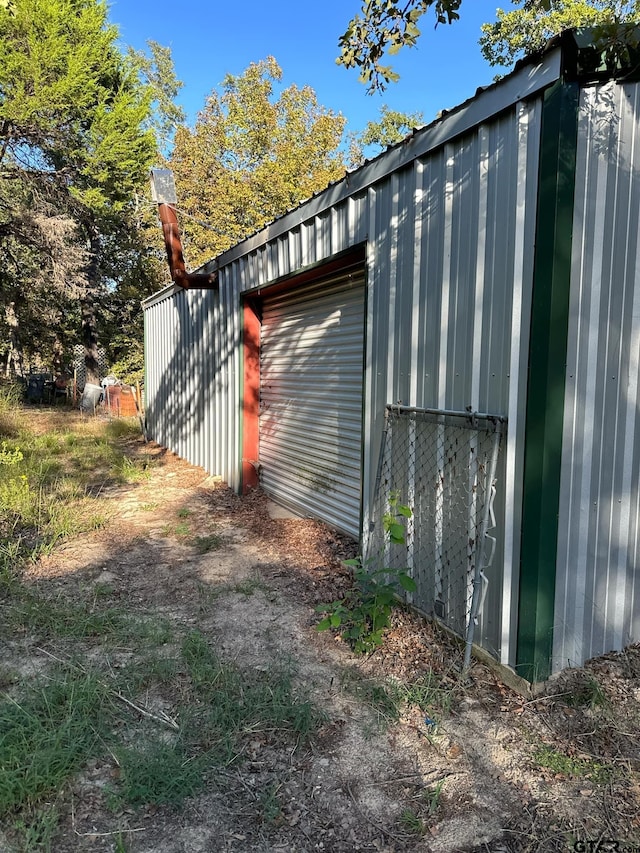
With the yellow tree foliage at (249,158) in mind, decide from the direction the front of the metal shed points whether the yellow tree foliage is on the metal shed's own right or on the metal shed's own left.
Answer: on the metal shed's own right

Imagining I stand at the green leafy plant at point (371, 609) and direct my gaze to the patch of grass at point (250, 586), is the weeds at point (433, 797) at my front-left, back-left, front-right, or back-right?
back-left

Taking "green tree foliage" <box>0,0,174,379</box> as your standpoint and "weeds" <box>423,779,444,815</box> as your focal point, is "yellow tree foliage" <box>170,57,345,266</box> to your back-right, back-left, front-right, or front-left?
back-left

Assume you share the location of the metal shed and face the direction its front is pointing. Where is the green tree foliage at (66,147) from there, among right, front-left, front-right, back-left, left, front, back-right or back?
right

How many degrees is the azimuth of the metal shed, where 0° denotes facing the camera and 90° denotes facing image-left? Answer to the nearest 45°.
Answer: approximately 45°
